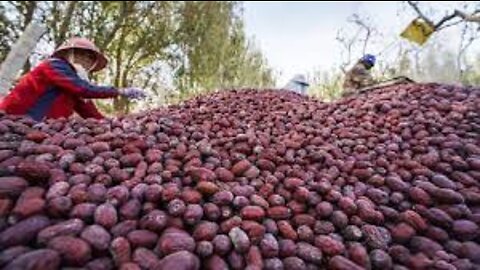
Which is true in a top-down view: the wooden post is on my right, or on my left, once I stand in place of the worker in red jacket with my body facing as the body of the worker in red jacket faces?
on my left

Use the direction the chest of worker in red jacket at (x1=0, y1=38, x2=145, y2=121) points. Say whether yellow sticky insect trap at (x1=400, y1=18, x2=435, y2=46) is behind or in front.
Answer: in front

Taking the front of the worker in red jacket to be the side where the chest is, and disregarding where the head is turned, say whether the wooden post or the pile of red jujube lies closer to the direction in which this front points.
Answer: the pile of red jujube

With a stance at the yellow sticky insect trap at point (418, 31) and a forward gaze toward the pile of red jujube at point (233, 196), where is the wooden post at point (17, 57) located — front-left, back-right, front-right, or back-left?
front-right

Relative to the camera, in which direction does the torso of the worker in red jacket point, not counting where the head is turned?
to the viewer's right

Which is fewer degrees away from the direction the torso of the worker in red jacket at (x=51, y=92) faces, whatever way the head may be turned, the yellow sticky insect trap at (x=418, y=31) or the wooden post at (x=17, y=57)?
the yellow sticky insect trap
